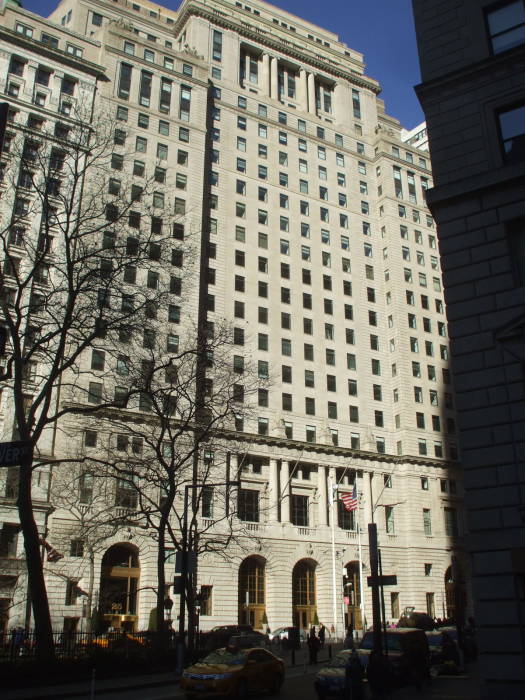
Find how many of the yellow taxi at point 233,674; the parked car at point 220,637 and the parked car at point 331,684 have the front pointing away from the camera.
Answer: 0

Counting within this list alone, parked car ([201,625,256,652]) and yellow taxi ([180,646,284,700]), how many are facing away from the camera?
0

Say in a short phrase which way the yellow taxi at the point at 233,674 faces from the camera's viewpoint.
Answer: facing the viewer and to the left of the viewer

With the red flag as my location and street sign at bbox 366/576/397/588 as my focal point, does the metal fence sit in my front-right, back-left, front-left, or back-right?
front-right

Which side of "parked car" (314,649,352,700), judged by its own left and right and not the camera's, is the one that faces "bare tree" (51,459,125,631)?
right

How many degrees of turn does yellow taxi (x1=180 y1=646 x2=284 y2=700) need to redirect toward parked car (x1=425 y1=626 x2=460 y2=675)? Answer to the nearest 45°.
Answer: approximately 180°

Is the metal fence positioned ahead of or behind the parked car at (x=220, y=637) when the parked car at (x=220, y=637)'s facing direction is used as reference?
ahead

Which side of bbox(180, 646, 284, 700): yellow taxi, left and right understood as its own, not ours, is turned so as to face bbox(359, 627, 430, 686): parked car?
back
